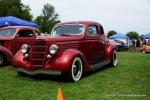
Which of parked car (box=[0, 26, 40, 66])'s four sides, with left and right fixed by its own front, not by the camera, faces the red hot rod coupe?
left

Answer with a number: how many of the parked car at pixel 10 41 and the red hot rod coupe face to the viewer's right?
0

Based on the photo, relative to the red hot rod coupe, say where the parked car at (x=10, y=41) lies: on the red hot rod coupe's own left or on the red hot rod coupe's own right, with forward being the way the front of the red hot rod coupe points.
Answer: on the red hot rod coupe's own right

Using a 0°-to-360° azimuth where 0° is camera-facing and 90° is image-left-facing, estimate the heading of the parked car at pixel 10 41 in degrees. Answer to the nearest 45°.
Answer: approximately 45°

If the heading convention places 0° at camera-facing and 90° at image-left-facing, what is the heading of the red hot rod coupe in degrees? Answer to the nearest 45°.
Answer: approximately 45°
